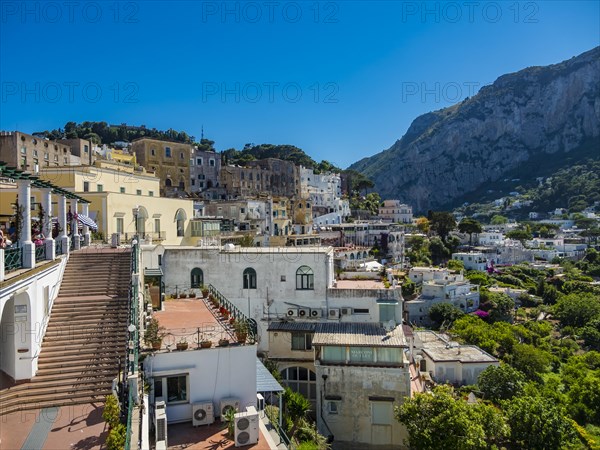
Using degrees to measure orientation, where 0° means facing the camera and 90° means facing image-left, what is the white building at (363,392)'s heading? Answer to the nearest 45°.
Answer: approximately 0°

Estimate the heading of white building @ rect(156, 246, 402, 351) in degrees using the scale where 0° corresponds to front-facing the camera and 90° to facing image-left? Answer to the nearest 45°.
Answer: approximately 0°

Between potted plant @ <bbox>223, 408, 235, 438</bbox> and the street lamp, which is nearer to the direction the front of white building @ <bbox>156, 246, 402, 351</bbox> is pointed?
the potted plant
